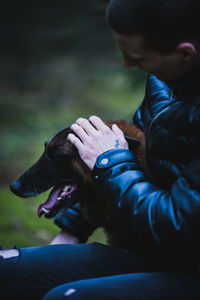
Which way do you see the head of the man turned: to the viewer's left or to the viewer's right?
to the viewer's left

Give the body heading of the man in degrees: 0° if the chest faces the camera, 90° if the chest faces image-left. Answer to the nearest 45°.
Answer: approximately 90°

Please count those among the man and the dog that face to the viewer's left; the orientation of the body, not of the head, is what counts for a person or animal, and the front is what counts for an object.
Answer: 2

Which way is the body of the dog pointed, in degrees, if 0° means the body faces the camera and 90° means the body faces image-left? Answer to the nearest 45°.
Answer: approximately 90°
